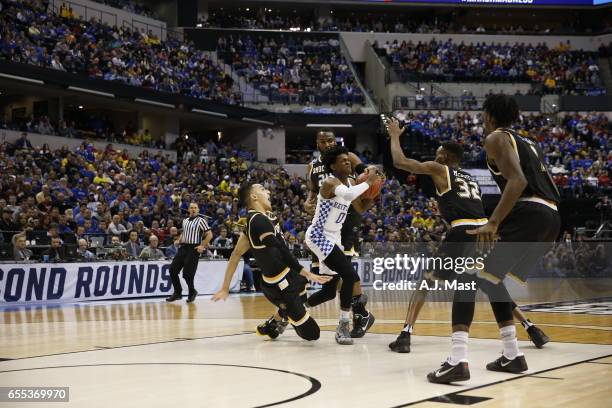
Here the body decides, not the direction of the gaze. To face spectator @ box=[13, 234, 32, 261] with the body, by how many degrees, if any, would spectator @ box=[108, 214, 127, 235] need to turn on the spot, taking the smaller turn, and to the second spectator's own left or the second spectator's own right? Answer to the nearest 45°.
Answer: approximately 90° to the second spectator's own right

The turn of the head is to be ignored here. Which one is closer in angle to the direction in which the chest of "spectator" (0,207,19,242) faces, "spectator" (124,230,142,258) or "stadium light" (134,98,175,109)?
the spectator

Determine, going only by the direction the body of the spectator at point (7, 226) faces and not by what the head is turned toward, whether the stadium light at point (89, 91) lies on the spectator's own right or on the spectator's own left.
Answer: on the spectator's own left

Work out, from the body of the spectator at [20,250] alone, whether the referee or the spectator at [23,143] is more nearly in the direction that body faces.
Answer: the referee

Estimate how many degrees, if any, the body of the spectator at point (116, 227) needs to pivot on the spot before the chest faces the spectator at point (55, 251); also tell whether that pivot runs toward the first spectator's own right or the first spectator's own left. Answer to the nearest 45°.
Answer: approximately 90° to the first spectator's own right

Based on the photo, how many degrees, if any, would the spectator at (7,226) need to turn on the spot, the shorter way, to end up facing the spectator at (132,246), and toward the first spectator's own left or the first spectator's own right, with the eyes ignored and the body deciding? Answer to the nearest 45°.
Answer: approximately 45° to the first spectator's own left

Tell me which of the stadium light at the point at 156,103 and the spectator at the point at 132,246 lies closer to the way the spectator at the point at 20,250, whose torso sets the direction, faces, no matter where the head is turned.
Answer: the spectator

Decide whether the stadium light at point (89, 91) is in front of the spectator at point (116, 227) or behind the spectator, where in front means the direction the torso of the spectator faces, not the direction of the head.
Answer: behind
